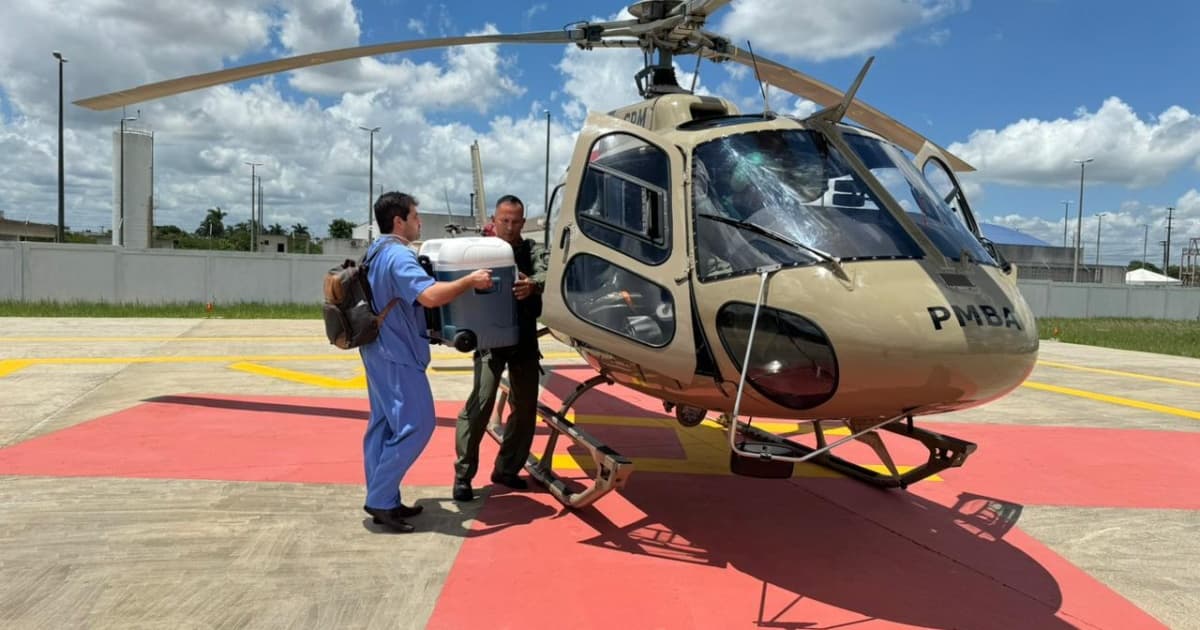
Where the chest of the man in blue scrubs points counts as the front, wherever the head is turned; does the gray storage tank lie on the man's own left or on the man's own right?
on the man's own left

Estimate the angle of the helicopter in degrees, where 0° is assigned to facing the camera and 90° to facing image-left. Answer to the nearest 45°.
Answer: approximately 315°

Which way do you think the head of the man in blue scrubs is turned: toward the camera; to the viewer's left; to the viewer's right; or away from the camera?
to the viewer's right

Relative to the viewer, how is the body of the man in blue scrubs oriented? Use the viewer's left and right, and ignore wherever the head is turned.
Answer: facing to the right of the viewer

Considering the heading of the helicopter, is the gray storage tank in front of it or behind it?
behind

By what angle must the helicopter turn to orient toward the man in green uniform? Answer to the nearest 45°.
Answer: approximately 90° to its right

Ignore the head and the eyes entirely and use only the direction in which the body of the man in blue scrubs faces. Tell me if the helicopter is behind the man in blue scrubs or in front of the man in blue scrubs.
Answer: in front

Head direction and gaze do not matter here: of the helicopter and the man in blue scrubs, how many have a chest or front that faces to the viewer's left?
0

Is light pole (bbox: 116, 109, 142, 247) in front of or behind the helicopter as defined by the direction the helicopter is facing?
behind

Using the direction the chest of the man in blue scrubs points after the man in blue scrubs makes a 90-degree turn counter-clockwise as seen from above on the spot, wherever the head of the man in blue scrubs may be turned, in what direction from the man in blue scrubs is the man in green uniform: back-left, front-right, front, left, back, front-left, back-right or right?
front-right
